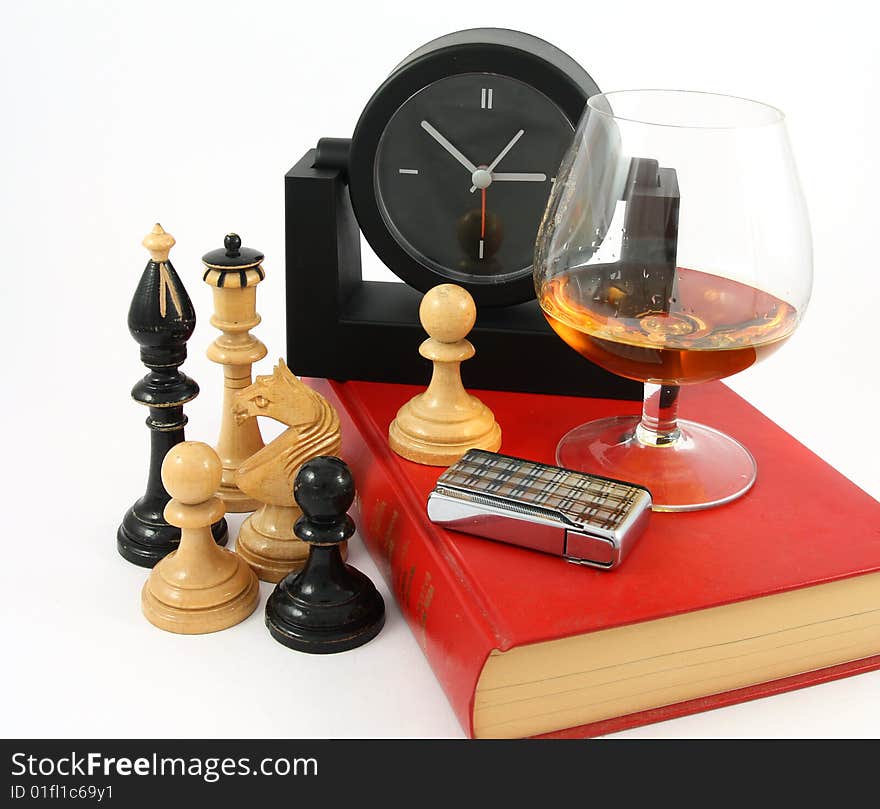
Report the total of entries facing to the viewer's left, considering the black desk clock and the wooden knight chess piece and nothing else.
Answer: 1

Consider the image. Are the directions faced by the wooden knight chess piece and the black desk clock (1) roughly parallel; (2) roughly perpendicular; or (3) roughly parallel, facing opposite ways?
roughly perpendicular

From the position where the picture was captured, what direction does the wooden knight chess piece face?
facing to the left of the viewer

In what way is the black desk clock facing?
toward the camera

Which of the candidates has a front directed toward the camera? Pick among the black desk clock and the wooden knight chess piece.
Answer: the black desk clock

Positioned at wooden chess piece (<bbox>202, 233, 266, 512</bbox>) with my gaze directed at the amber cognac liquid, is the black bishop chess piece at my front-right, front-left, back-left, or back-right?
back-right

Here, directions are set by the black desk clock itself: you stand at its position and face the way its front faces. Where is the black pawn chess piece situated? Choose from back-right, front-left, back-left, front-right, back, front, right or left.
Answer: front

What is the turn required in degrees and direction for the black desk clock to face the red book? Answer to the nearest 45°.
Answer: approximately 45° to its left
